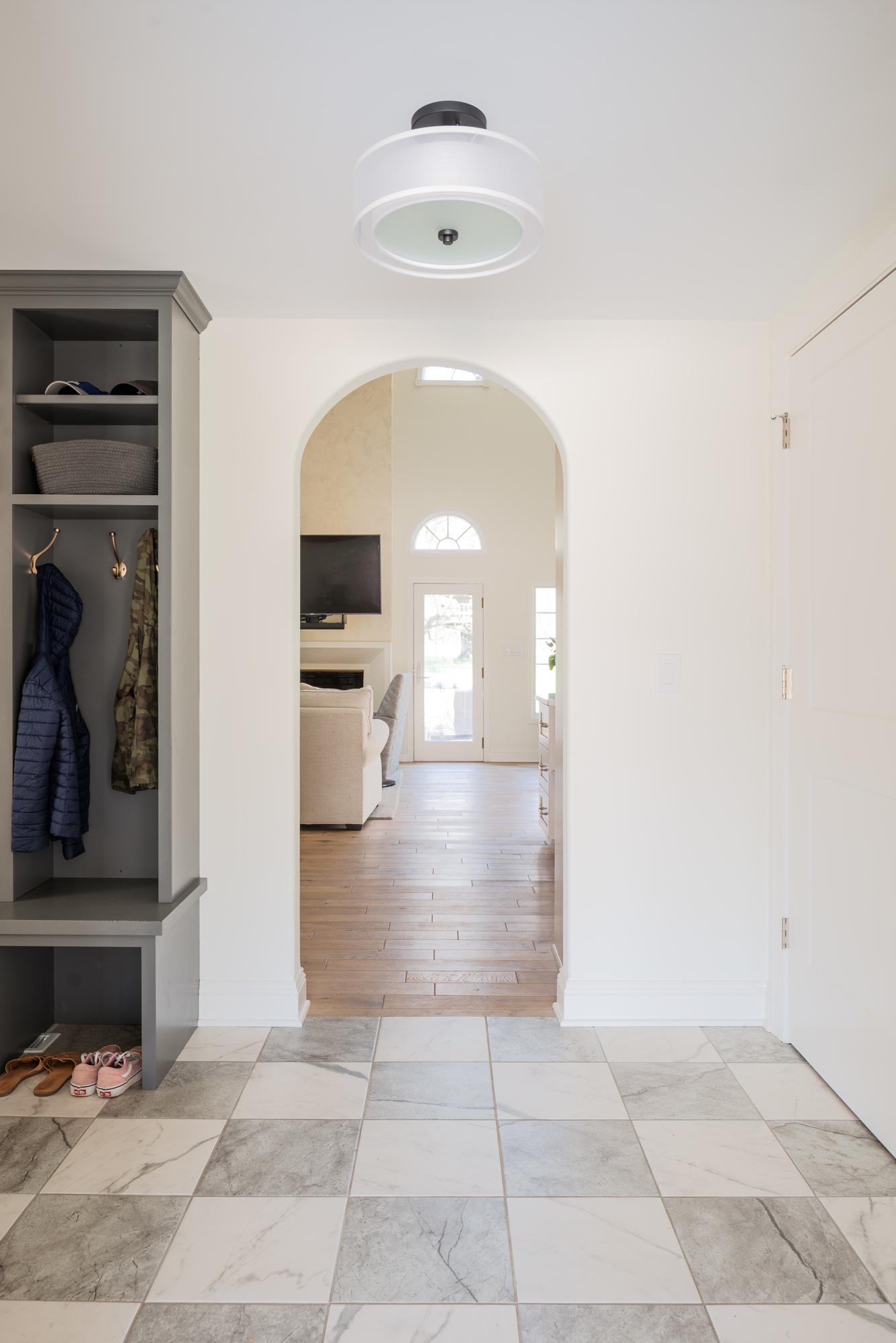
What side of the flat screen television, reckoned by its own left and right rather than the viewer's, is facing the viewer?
front

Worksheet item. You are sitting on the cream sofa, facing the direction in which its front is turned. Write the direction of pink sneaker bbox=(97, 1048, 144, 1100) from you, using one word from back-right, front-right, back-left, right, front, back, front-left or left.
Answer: back

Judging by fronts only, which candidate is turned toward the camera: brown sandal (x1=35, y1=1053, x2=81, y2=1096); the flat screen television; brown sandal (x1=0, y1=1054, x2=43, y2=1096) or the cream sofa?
the flat screen television

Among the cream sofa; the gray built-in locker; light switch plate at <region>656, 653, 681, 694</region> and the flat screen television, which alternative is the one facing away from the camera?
the cream sofa

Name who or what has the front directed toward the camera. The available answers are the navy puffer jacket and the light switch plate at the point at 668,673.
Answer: the light switch plate

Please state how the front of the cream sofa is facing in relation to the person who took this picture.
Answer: facing away from the viewer

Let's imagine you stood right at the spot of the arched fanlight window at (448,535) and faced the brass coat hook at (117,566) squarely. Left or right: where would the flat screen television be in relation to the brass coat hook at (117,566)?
right
